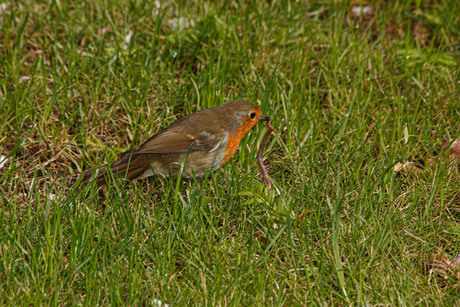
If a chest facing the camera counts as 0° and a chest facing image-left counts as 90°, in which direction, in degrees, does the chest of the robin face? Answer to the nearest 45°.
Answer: approximately 270°
